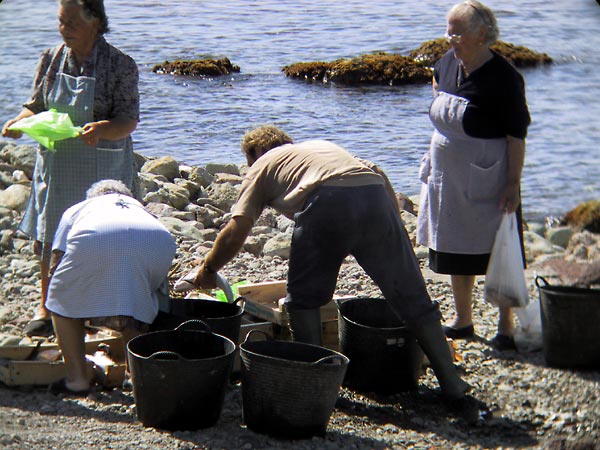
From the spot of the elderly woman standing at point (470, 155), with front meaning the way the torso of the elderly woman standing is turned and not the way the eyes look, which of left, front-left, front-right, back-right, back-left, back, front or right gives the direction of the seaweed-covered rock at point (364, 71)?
back-right

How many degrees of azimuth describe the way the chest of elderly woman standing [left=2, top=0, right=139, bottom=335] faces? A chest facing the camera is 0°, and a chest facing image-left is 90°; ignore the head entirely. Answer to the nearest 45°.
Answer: approximately 45°

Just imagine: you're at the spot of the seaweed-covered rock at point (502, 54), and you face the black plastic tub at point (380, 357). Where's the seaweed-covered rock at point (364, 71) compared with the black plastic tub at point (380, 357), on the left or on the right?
right

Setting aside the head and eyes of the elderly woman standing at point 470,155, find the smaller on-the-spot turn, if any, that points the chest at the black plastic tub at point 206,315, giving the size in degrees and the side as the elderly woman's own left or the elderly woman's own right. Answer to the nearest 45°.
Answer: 0° — they already face it

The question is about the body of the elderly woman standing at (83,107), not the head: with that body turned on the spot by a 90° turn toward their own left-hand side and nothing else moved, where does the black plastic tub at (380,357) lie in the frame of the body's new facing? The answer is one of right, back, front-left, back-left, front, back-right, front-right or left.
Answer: front

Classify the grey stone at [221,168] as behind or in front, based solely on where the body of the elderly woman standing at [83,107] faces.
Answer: behind

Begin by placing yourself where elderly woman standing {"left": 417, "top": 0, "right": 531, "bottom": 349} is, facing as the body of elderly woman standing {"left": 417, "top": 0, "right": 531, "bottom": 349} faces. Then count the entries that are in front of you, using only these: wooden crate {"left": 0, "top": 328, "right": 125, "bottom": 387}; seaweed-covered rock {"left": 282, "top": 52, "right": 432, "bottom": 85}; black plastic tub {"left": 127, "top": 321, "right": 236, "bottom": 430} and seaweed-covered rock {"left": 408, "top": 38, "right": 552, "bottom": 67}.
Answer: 2

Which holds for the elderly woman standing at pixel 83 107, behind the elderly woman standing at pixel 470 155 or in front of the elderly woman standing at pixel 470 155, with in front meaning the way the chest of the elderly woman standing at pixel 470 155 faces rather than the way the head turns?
in front

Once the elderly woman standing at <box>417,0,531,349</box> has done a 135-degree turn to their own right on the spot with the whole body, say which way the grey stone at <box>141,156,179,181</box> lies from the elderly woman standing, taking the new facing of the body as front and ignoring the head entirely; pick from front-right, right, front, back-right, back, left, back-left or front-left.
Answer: front-left

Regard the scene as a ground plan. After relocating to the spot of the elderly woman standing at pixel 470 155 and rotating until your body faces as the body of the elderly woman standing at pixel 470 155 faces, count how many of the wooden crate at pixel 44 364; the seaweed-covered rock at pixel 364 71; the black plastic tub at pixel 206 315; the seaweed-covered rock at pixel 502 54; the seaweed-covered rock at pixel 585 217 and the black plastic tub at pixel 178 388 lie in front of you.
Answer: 3

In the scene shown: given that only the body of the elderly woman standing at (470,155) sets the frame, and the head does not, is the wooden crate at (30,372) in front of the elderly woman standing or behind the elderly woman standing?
in front

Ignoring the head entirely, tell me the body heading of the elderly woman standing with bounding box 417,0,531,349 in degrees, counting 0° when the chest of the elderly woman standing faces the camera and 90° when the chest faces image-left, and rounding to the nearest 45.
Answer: approximately 45°
